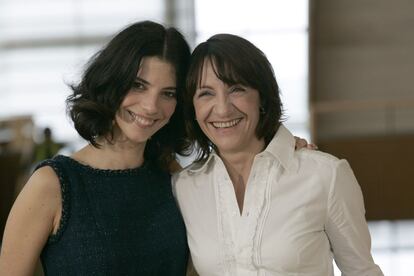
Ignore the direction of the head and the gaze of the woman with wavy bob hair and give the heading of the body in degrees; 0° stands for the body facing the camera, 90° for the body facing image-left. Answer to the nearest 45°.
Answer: approximately 315°
